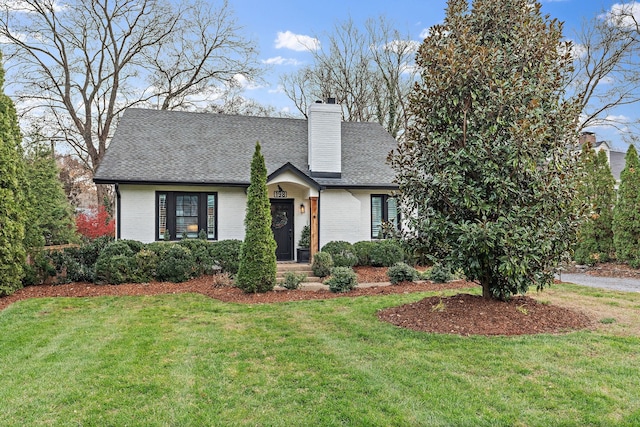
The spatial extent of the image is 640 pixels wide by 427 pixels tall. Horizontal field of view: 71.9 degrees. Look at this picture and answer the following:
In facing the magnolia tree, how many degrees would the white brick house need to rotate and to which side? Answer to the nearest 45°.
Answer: approximately 45° to its left

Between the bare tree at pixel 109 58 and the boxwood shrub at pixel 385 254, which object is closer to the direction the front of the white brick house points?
the boxwood shrub

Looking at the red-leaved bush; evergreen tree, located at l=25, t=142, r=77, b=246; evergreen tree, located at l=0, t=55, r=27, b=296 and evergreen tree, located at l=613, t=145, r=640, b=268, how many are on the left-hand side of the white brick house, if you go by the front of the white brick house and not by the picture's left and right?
1

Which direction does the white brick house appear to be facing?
toward the camera

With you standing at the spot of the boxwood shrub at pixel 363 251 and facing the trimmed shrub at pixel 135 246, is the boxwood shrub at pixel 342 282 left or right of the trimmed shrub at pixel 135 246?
left

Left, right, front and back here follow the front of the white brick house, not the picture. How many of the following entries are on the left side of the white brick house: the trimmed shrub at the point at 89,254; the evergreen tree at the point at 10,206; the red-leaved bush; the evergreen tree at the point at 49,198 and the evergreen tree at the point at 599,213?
1

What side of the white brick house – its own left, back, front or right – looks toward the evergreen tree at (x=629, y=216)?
left

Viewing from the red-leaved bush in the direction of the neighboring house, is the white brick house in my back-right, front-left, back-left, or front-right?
front-right

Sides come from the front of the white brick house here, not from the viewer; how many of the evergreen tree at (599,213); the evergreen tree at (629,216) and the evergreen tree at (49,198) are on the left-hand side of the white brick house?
2

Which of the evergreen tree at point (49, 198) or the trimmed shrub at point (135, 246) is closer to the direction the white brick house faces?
the trimmed shrub

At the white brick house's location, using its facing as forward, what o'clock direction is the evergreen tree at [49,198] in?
The evergreen tree is roughly at 4 o'clock from the white brick house.

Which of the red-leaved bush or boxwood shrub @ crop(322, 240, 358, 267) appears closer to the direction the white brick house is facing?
the boxwood shrub

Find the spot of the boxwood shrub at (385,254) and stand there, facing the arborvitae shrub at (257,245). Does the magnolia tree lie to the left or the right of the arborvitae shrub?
left

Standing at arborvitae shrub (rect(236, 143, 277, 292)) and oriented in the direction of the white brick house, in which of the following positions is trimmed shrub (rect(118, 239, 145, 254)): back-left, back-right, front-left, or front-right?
front-left

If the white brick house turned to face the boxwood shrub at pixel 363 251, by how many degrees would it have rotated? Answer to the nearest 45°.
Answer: approximately 90° to its left

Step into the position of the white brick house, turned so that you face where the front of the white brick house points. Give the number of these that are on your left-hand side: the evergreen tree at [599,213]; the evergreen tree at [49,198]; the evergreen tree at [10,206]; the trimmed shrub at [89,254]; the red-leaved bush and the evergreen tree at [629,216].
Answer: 2

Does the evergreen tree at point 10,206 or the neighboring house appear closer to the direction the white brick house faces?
the evergreen tree
